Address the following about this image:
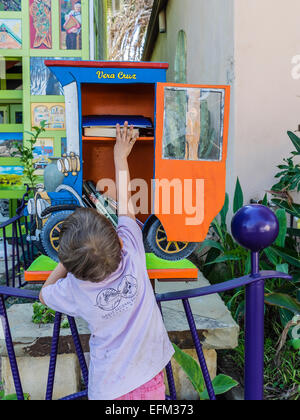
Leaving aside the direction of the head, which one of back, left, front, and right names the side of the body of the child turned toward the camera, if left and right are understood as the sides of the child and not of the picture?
back

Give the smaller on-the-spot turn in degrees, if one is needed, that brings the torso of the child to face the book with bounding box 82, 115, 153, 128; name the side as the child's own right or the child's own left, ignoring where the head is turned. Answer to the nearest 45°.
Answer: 0° — they already face it

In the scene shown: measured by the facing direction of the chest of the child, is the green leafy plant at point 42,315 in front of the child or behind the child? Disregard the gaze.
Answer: in front

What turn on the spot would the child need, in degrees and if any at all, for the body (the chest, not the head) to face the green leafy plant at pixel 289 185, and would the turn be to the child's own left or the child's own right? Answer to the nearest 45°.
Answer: approximately 45° to the child's own right

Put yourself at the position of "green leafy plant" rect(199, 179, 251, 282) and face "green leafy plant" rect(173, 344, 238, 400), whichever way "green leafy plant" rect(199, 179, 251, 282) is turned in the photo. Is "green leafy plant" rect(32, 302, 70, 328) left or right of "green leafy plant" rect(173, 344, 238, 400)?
right

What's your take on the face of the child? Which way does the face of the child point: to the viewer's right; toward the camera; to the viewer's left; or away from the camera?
away from the camera

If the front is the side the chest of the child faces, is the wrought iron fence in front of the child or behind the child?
in front
